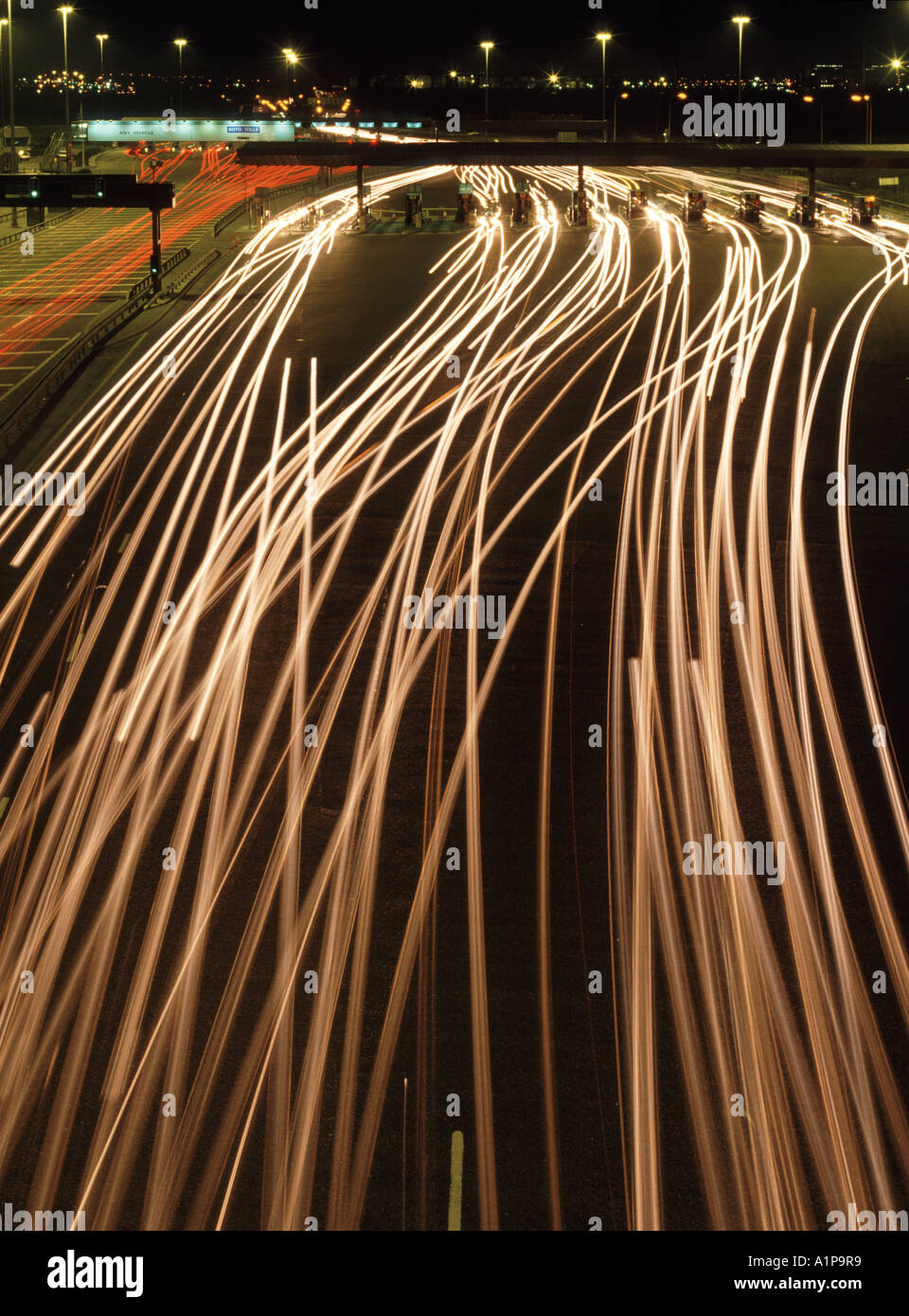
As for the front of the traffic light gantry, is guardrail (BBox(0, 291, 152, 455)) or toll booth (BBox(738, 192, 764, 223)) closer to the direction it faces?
the guardrail

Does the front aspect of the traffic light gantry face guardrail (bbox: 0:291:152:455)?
yes

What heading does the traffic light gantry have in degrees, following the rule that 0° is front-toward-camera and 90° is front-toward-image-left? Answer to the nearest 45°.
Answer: approximately 0°
